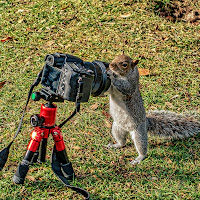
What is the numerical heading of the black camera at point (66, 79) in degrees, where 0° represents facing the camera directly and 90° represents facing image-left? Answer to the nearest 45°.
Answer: approximately 225°

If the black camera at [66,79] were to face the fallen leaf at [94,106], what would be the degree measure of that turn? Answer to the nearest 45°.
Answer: approximately 45° to its left
